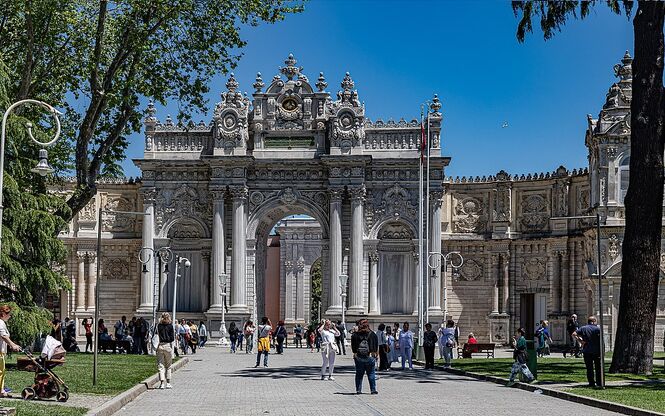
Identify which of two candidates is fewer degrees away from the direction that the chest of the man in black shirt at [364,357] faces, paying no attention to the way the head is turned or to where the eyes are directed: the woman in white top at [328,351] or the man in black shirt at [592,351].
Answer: the woman in white top

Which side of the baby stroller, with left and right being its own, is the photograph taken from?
right

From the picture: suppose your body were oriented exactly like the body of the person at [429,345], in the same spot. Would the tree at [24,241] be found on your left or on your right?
on your right

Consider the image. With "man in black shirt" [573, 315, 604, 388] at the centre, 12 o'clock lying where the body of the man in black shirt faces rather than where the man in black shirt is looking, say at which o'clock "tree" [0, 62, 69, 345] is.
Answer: The tree is roughly at 9 o'clock from the man in black shirt.

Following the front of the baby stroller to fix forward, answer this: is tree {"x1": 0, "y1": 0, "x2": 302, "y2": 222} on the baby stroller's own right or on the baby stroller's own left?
on the baby stroller's own left

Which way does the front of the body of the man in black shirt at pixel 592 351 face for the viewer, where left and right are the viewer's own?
facing away from the viewer

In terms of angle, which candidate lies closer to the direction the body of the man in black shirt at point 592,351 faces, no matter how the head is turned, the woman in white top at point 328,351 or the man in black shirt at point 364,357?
the woman in white top

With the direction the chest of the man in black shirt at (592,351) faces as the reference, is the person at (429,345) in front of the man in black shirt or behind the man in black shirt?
in front

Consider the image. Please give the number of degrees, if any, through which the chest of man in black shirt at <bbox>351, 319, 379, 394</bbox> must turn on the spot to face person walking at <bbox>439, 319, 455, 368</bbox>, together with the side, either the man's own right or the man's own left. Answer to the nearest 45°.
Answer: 0° — they already face them

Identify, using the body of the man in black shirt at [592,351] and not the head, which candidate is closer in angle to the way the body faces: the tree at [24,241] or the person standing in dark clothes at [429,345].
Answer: the person standing in dark clothes
